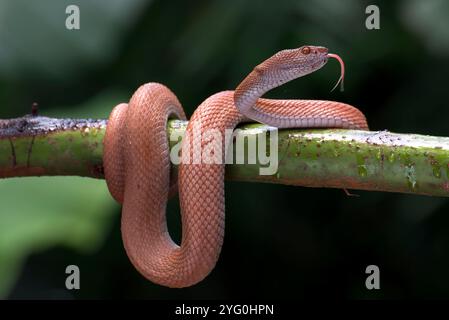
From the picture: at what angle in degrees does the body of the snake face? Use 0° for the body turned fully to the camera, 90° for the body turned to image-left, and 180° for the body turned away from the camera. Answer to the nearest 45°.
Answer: approximately 270°
